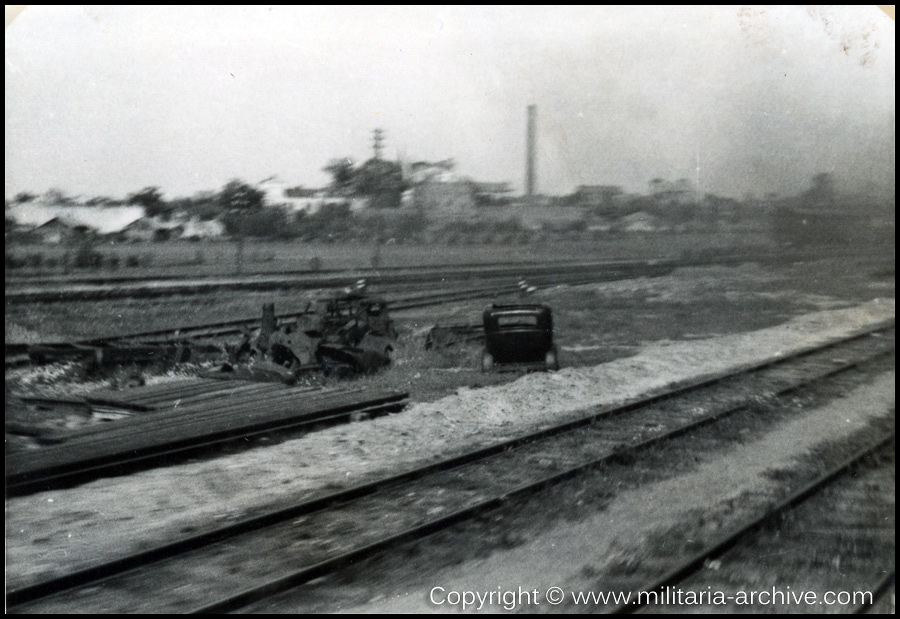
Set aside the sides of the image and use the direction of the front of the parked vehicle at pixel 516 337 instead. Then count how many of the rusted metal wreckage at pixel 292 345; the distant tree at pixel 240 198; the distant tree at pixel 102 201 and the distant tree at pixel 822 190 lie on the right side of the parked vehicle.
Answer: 1

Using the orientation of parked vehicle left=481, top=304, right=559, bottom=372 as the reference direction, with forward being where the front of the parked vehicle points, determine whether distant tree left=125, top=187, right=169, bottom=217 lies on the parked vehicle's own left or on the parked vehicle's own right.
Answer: on the parked vehicle's own left

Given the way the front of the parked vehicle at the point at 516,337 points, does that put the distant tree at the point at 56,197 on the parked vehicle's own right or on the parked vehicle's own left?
on the parked vehicle's own left

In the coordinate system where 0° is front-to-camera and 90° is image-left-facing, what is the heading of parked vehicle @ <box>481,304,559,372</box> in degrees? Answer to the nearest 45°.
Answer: approximately 180°

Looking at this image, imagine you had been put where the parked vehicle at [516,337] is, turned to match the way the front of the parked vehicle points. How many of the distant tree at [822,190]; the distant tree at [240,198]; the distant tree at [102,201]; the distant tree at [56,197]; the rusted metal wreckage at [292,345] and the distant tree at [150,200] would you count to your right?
1

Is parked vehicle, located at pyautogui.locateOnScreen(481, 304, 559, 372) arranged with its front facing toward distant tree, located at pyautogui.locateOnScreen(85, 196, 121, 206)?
no

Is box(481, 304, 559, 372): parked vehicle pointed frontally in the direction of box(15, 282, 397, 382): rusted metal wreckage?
no

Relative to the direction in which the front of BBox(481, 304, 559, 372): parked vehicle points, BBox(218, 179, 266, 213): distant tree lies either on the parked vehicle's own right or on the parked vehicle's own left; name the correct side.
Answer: on the parked vehicle's own left
